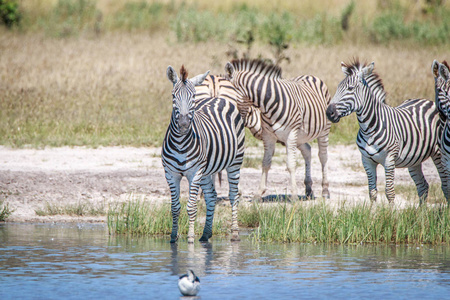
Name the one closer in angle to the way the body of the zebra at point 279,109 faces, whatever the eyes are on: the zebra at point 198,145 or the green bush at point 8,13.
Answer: the zebra

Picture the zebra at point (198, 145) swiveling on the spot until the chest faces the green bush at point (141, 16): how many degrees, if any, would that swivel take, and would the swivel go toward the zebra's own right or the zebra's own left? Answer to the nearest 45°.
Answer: approximately 135° to the zebra's own right

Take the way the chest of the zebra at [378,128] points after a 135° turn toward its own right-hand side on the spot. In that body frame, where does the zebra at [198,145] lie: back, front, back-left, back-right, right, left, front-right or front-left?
back-left

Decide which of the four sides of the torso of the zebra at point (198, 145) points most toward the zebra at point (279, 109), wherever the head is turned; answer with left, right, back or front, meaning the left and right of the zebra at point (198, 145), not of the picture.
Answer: back

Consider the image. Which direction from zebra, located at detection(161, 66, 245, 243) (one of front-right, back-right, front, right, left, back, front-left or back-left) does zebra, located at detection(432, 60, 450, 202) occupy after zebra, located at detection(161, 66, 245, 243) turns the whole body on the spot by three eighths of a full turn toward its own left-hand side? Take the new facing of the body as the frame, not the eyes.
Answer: front

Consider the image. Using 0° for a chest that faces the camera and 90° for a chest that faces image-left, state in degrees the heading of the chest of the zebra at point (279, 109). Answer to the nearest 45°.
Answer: approximately 45°

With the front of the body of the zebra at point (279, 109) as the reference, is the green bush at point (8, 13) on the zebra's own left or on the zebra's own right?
on the zebra's own right

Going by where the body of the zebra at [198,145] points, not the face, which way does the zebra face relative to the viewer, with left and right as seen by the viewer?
facing the viewer and to the left of the viewer

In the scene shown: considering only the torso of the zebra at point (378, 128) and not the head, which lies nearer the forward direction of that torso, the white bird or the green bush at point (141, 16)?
the white bird

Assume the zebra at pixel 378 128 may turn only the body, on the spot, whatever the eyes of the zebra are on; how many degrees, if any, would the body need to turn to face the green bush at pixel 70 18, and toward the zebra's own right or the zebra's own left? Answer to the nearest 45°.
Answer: approximately 90° to the zebra's own right

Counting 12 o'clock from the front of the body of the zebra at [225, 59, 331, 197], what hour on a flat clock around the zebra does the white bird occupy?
The white bird is roughly at 11 o'clock from the zebra.
